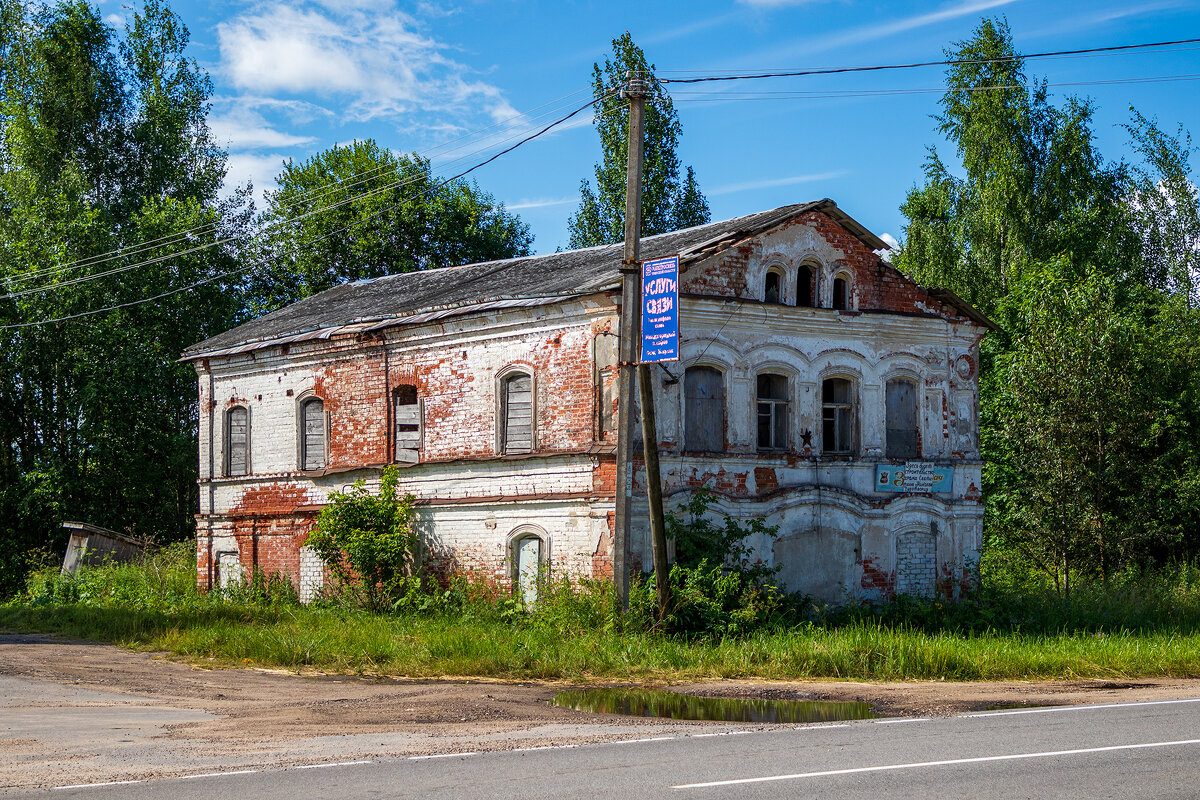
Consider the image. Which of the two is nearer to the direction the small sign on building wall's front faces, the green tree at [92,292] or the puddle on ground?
the puddle on ground

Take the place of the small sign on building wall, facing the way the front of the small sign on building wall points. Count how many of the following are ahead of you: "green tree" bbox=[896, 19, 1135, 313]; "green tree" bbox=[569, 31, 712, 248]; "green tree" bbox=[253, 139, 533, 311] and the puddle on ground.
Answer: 1

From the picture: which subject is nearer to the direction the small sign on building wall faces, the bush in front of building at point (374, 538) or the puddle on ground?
the puddle on ground

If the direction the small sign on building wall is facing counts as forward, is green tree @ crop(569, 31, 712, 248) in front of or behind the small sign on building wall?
behind

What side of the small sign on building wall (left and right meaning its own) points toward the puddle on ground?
front

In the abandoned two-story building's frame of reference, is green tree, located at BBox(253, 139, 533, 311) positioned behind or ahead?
behind

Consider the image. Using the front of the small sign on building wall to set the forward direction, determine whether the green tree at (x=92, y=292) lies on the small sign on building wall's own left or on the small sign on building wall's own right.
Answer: on the small sign on building wall's own right

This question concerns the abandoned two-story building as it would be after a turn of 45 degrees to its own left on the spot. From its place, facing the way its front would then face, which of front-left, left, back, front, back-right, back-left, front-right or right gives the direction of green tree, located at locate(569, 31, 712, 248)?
left

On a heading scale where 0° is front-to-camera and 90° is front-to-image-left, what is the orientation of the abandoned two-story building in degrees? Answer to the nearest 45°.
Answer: approximately 315°

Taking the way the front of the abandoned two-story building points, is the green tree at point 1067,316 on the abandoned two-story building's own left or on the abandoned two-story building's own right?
on the abandoned two-story building's own left

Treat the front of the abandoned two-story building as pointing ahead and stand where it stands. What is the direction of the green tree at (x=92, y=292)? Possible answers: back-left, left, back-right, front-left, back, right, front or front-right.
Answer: back
